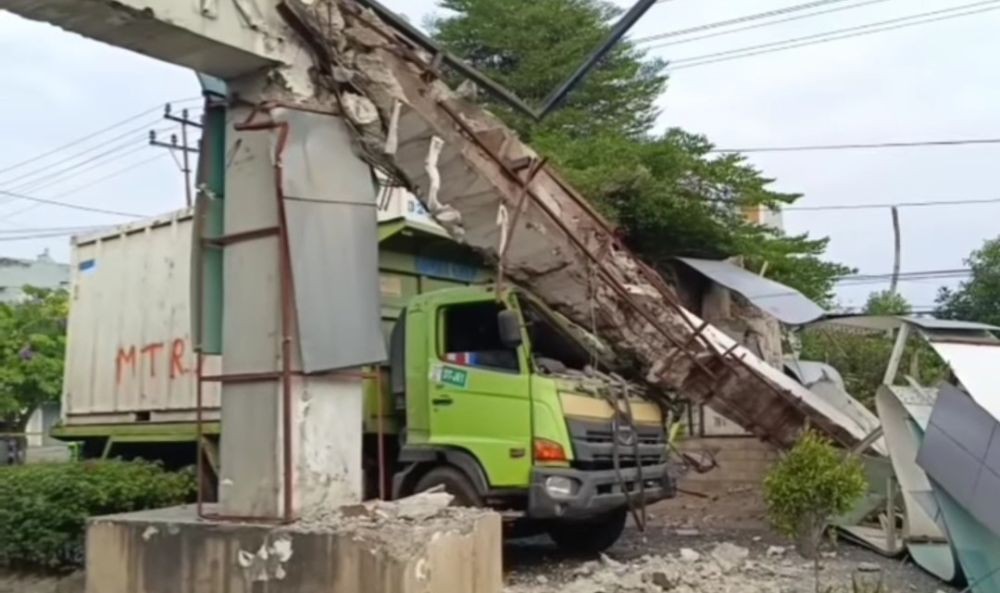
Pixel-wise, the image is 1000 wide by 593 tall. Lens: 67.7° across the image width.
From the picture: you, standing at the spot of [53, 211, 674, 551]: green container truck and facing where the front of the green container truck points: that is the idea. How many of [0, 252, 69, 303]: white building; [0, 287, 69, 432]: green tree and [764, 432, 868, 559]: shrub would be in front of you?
1

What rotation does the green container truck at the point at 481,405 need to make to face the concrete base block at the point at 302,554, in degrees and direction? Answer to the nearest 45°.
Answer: approximately 90° to its right

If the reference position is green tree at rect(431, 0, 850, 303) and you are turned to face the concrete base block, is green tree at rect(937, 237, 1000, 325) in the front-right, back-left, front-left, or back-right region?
back-left

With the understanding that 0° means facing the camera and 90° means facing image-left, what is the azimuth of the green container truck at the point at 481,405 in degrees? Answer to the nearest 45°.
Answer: approximately 315°

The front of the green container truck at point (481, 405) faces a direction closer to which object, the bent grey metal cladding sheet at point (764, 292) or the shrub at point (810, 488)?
the shrub

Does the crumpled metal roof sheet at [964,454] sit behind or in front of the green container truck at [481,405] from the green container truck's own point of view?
in front

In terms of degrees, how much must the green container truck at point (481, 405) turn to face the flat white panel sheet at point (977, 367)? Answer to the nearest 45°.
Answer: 0° — it already faces it

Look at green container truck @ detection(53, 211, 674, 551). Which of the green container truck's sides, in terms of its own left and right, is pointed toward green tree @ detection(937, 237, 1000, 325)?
left

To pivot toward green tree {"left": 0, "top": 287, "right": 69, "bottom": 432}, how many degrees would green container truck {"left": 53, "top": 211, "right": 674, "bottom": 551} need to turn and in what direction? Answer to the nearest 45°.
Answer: approximately 180°
